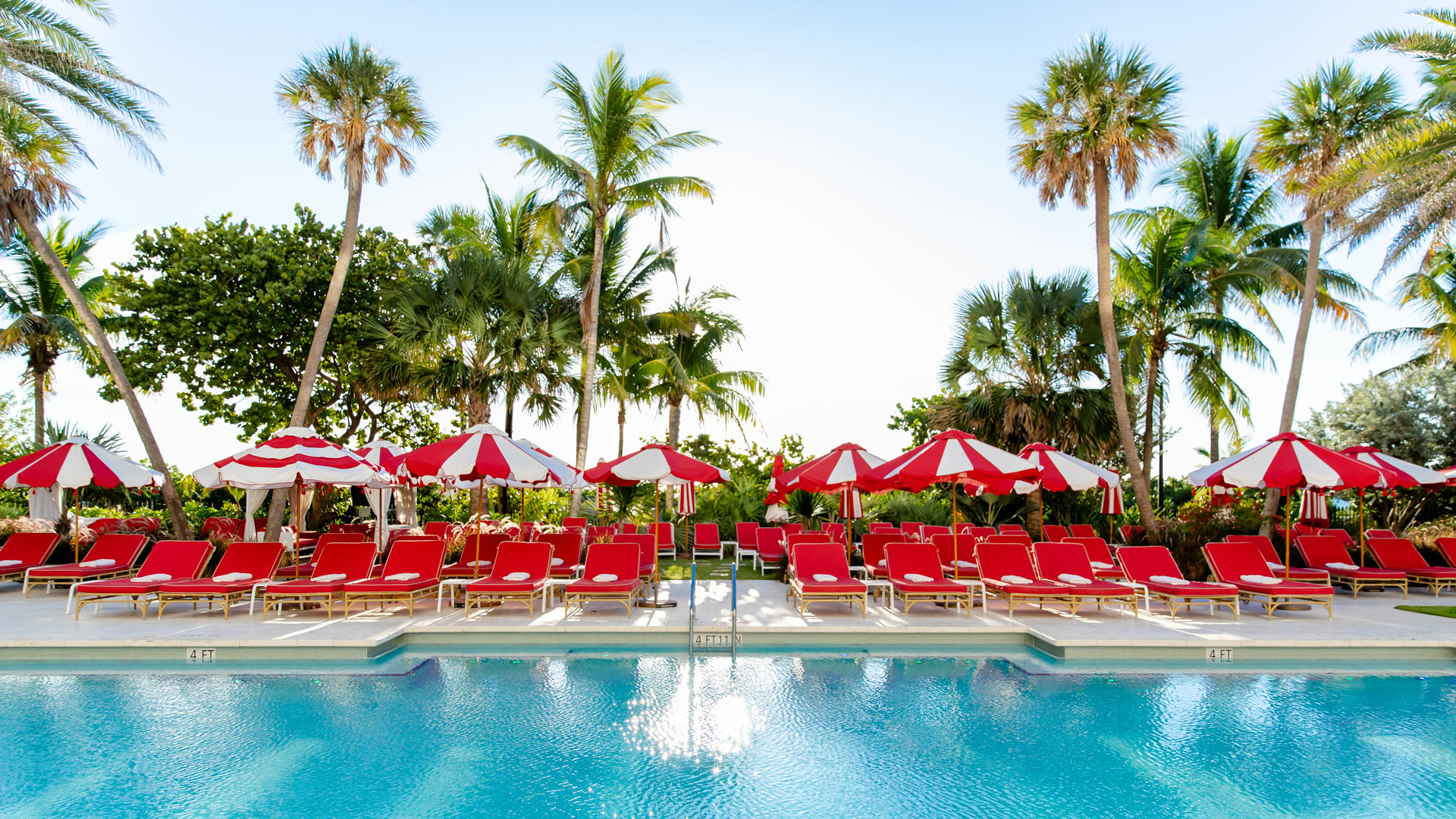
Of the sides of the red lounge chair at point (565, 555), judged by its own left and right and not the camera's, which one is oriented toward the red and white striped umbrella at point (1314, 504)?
left

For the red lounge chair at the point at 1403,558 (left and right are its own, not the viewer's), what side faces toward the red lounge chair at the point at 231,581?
right

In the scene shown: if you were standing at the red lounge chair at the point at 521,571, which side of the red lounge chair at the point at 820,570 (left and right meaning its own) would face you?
right

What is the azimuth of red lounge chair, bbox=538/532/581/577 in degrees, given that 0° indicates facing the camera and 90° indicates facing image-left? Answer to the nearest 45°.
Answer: approximately 0°

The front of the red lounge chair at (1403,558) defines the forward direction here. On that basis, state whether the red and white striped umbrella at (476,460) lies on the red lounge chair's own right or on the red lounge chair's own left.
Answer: on the red lounge chair's own right

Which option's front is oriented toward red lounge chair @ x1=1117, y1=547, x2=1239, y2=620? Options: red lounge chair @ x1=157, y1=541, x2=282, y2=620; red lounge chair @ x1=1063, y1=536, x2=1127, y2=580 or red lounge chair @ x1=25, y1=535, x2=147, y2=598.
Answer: red lounge chair @ x1=1063, y1=536, x2=1127, y2=580

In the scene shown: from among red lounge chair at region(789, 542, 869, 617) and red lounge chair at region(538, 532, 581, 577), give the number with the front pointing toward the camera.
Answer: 2
